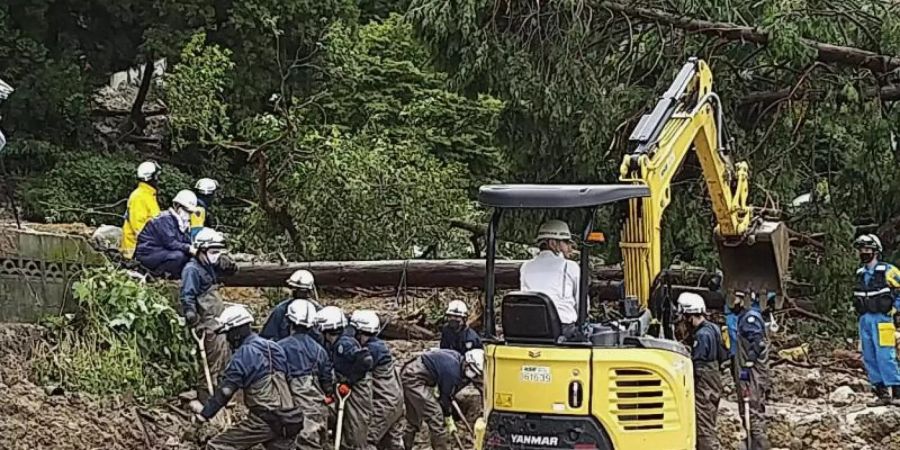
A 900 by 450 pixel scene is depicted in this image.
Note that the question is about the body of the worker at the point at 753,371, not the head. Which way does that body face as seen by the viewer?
to the viewer's left

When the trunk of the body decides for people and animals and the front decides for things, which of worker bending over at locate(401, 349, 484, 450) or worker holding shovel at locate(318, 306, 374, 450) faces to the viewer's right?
worker bending over at locate(401, 349, 484, 450)

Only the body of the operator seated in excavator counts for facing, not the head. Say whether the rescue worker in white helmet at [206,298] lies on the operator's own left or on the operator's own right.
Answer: on the operator's own left

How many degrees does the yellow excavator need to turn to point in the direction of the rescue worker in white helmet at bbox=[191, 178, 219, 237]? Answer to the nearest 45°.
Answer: approximately 90° to its left

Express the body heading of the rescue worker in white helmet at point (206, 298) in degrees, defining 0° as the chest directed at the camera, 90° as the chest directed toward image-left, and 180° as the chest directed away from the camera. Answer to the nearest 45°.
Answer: approximately 315°

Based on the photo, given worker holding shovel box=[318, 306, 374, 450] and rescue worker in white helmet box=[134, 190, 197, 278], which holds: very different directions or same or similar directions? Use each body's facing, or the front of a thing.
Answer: very different directions

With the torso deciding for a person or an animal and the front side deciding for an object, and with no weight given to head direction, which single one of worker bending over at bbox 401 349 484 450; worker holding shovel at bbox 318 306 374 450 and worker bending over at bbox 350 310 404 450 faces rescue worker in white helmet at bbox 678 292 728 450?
worker bending over at bbox 401 349 484 450

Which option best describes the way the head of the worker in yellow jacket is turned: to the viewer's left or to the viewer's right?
to the viewer's right

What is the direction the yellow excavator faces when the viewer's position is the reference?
facing away from the viewer and to the right of the viewer

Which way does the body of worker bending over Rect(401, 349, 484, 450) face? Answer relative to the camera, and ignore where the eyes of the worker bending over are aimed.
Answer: to the viewer's right

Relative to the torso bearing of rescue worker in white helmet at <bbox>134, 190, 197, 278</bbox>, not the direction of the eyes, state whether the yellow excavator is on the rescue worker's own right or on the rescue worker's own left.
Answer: on the rescue worker's own right

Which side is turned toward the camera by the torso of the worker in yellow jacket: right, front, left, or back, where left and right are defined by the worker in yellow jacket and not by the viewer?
right

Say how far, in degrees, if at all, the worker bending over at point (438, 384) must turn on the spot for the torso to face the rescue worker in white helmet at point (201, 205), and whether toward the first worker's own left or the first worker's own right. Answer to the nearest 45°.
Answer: approximately 135° to the first worker's own left

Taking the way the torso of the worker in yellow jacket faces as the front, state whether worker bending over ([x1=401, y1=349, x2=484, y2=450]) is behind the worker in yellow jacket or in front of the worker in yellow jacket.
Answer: in front
